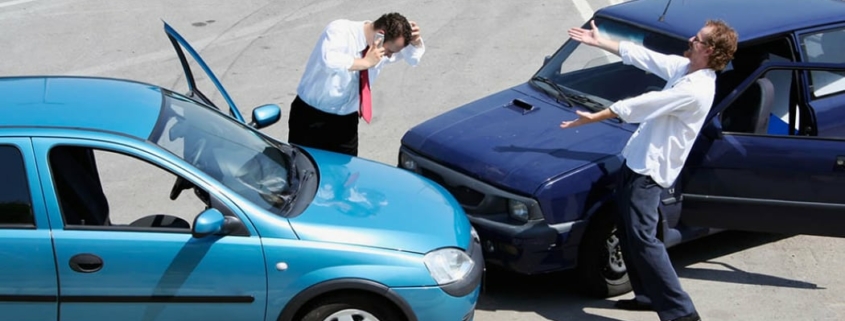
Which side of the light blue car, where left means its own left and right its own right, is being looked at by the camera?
right

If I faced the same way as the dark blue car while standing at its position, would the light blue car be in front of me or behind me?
in front

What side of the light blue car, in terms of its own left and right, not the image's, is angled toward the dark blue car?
front

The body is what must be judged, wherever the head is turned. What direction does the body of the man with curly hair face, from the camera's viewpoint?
to the viewer's left

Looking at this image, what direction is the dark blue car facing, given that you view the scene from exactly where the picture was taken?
facing the viewer and to the left of the viewer

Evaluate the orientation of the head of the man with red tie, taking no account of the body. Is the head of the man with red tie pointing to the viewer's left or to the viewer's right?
to the viewer's right

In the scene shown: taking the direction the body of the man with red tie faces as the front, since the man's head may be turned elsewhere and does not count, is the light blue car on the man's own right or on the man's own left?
on the man's own right

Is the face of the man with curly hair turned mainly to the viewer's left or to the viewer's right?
to the viewer's left

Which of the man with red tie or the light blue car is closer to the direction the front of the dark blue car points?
the light blue car

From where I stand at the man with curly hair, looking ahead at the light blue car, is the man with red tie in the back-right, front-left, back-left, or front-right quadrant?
front-right

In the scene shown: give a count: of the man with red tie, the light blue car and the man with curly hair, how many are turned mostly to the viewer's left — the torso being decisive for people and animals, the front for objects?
1
